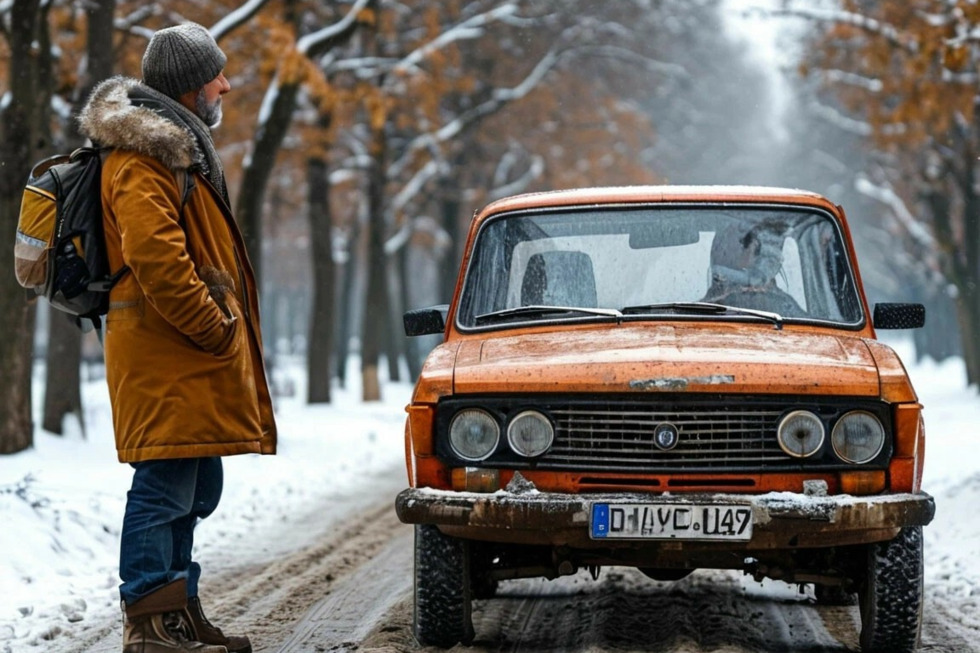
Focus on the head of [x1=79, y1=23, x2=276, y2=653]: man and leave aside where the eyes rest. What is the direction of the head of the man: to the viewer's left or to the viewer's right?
to the viewer's right

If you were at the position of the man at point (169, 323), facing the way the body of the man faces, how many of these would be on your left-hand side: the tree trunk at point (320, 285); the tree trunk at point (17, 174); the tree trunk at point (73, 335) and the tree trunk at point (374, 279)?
4

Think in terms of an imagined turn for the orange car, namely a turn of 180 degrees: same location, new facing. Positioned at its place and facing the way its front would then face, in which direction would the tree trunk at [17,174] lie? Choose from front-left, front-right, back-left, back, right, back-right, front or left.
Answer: front-left

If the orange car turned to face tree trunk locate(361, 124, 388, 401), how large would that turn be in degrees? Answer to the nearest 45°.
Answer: approximately 180°

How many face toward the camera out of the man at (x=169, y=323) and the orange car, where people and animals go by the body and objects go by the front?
1

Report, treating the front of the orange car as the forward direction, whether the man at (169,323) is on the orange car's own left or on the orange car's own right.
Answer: on the orange car's own right

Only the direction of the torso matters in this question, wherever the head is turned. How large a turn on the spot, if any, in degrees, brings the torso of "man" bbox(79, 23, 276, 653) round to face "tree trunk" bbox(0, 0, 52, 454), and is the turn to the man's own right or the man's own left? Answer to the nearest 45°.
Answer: approximately 90° to the man's own left

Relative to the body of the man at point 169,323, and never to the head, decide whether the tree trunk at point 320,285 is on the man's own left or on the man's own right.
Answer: on the man's own left

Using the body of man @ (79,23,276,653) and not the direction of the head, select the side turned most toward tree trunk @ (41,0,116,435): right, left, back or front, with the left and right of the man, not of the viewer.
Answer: left

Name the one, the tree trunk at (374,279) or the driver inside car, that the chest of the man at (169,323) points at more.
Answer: the driver inside car

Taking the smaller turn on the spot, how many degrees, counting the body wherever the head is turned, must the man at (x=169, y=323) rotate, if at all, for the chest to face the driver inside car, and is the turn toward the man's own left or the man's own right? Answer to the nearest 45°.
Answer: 0° — they already face them

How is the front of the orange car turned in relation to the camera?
facing the viewer

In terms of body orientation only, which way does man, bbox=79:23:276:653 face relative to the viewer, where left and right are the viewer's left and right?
facing to the right of the viewer

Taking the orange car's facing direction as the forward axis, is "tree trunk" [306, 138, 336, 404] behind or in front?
behind

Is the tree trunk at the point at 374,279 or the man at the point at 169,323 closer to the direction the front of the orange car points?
the man
